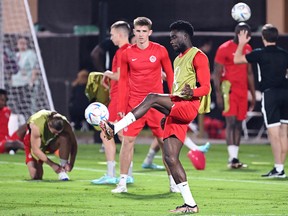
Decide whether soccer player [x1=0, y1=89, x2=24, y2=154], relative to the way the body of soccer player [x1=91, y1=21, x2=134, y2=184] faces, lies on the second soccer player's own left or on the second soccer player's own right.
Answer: on the second soccer player's own right

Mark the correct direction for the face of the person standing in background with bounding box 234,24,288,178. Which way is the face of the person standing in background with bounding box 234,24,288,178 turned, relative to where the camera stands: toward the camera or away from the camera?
away from the camera

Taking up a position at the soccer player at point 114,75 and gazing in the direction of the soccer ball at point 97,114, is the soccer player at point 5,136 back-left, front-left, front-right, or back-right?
back-right

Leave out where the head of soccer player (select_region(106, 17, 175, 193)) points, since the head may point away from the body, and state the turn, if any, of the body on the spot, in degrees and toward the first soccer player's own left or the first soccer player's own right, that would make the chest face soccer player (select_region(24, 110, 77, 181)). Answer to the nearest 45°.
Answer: approximately 135° to the first soccer player's own right
